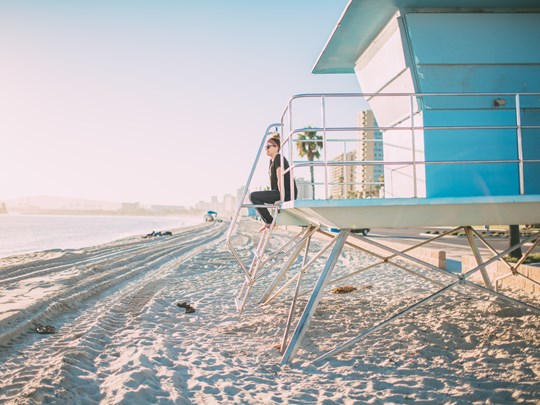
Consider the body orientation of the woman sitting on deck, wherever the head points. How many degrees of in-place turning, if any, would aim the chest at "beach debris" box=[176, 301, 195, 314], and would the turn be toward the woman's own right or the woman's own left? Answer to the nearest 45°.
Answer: approximately 45° to the woman's own right

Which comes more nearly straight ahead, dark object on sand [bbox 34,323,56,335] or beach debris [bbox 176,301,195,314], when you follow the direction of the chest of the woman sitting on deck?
the dark object on sand

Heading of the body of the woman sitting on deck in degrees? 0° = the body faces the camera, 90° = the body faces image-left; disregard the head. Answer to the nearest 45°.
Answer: approximately 90°

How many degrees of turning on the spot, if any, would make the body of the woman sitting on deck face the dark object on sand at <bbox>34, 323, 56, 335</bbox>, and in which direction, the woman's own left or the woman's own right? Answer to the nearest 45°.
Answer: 0° — they already face it

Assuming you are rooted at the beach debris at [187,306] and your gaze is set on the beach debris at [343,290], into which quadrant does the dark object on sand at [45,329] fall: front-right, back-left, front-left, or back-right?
back-right

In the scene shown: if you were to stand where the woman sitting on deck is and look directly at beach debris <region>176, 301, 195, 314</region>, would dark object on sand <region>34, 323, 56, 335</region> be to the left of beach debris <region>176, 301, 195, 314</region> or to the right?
left
